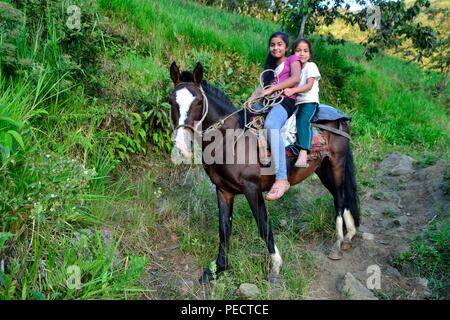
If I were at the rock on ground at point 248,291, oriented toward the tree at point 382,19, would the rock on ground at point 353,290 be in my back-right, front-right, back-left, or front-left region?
front-right

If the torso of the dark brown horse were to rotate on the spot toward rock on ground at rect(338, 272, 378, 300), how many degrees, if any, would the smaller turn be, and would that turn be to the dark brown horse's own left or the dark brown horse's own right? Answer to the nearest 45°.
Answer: approximately 135° to the dark brown horse's own left

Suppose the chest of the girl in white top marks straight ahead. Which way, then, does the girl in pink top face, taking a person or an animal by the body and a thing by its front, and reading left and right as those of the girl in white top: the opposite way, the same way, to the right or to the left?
the same way

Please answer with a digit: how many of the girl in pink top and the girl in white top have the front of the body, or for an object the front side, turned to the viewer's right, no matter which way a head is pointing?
0

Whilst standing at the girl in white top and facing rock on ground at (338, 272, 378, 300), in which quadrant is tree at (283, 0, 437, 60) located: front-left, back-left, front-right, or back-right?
back-left

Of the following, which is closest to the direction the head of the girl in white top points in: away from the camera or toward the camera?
toward the camera

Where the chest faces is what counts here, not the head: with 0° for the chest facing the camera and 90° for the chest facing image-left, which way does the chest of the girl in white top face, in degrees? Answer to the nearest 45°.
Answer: approximately 45°

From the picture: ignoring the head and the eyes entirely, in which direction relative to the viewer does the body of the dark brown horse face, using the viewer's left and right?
facing the viewer and to the left of the viewer

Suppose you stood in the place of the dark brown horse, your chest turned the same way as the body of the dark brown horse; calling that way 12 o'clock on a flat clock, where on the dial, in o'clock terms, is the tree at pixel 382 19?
The tree is roughly at 5 o'clock from the dark brown horse.

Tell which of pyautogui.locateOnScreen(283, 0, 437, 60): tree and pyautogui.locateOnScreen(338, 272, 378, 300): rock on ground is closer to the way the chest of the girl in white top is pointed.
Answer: the rock on ground
